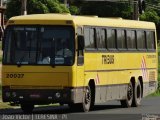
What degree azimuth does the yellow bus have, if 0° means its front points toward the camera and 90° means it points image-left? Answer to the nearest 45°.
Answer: approximately 45°
